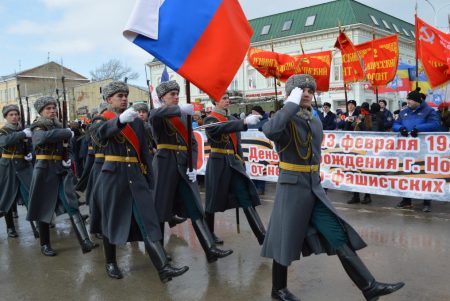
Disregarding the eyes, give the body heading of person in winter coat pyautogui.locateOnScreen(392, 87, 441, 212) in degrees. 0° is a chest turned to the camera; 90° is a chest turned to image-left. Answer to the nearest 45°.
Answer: approximately 45°

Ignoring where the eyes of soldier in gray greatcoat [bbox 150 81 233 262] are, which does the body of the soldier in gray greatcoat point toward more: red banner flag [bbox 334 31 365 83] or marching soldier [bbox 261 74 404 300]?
the marching soldier

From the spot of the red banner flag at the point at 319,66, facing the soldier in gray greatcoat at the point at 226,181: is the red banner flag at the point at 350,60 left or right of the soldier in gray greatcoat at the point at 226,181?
left

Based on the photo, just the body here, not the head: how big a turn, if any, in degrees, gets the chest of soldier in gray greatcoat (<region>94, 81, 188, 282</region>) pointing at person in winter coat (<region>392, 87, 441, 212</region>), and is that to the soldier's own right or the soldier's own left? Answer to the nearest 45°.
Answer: approximately 90° to the soldier's own left

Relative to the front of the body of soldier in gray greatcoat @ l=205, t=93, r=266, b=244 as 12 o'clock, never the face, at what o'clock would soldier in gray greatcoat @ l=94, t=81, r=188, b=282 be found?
soldier in gray greatcoat @ l=94, t=81, r=188, b=282 is roughly at 3 o'clock from soldier in gray greatcoat @ l=205, t=93, r=266, b=244.

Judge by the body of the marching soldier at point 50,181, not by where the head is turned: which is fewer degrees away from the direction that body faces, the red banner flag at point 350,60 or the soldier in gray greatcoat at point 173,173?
the soldier in gray greatcoat

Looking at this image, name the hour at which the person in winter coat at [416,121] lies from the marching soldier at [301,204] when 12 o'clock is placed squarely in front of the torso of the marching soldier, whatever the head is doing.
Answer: The person in winter coat is roughly at 8 o'clock from the marching soldier.

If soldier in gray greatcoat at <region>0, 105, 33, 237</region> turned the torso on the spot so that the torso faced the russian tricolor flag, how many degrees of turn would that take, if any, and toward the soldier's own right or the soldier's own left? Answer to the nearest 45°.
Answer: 0° — they already face it

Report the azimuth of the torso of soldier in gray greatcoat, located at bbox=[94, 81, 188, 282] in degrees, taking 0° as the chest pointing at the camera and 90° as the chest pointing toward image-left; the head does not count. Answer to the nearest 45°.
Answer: approximately 315°
